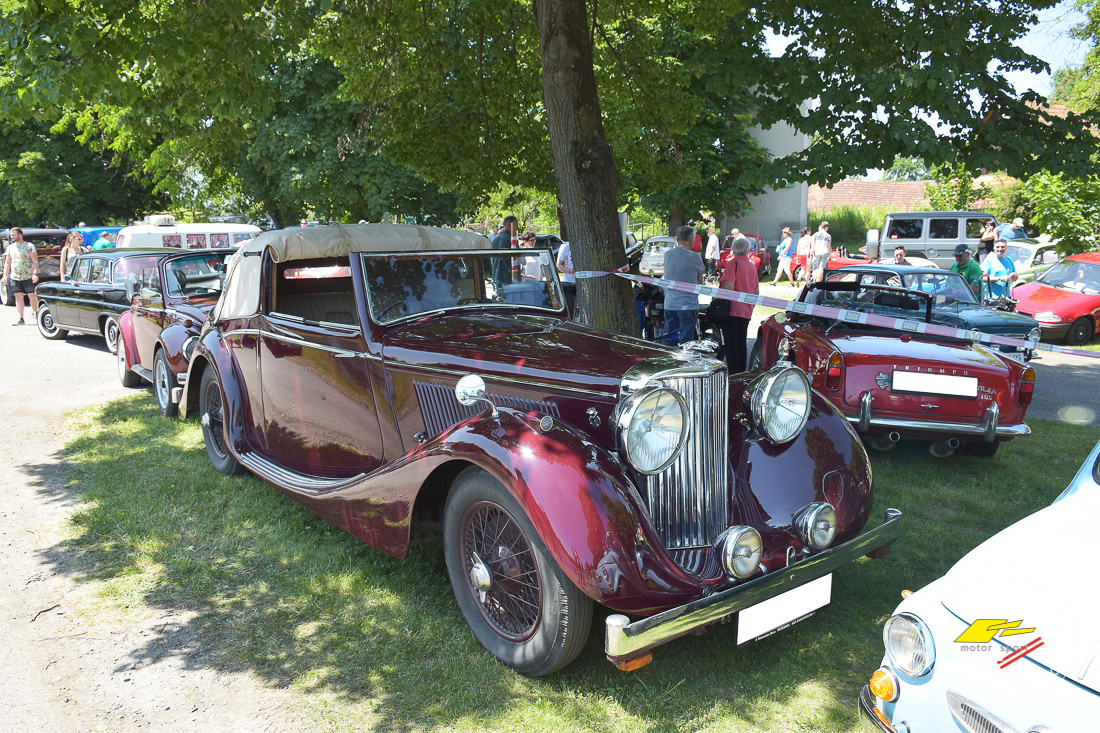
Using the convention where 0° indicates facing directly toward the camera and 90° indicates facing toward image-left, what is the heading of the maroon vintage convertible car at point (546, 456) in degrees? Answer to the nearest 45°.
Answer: approximately 315°

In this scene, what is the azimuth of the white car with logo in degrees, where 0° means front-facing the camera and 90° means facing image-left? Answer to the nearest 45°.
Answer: approximately 45°

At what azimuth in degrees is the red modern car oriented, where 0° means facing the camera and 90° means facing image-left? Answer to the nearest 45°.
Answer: approximately 45°

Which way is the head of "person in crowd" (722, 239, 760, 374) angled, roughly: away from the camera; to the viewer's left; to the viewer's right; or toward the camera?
away from the camera

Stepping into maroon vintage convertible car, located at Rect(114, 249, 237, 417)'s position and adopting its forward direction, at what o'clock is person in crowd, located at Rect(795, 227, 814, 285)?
The person in crowd is roughly at 10 o'clock from the maroon vintage convertible car.

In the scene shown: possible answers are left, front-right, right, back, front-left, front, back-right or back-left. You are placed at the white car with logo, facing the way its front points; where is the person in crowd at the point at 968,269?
back-right

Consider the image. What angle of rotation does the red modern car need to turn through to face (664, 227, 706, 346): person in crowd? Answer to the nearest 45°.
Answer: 0° — it already faces them

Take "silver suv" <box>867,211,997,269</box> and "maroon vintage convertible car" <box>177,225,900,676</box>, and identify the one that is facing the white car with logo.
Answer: the maroon vintage convertible car

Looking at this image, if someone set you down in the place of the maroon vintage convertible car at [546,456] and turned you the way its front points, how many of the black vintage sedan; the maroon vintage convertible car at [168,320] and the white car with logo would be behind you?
2
